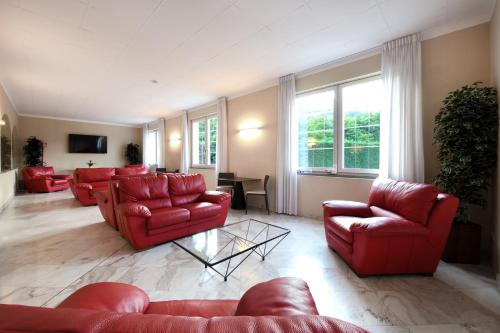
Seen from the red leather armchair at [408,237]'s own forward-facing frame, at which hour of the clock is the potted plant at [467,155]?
The potted plant is roughly at 6 o'clock from the red leather armchair.

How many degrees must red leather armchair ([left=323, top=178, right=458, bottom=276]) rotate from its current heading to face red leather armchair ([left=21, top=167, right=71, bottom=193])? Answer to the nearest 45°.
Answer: approximately 45° to its right

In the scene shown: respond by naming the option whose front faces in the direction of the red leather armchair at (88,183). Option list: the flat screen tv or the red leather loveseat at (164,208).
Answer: the flat screen tv

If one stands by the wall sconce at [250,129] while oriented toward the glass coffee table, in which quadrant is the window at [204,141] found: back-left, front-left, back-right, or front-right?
back-right

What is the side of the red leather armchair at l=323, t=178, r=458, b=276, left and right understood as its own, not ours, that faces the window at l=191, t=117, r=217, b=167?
right

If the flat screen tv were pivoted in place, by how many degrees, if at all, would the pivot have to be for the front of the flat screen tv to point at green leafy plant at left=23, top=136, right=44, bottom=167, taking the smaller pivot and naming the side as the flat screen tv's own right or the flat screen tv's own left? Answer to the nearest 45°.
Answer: approximately 90° to the flat screen tv's own right

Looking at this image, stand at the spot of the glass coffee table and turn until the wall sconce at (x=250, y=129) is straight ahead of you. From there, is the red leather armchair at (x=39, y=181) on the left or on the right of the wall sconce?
left

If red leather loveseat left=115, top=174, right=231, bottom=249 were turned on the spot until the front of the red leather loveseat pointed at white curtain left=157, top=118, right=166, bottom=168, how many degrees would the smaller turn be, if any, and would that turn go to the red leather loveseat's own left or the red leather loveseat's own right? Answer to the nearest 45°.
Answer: approximately 135° to the red leather loveseat's own left

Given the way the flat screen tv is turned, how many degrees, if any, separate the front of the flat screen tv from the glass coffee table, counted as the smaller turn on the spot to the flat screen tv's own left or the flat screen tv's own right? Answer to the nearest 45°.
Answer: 0° — it already faces it

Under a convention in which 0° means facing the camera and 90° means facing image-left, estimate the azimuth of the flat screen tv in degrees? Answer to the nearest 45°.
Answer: approximately 0°
